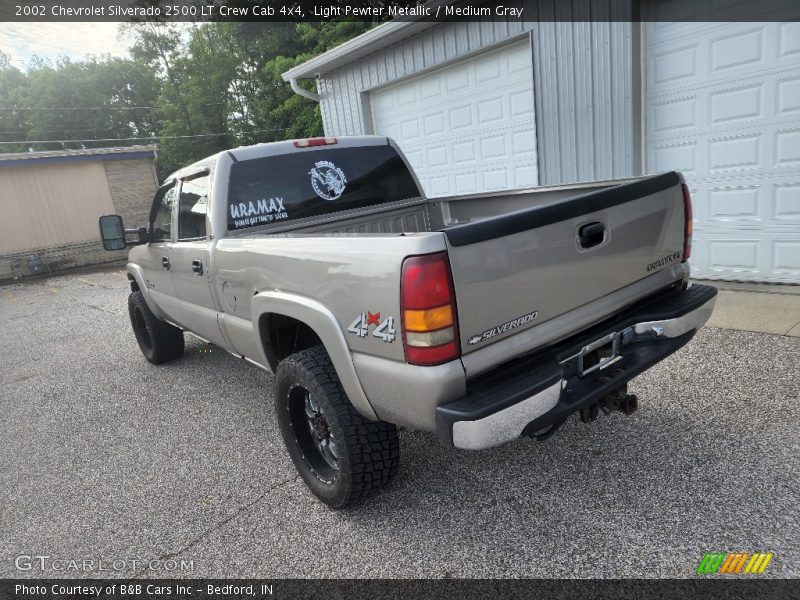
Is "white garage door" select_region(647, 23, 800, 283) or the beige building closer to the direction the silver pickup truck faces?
the beige building

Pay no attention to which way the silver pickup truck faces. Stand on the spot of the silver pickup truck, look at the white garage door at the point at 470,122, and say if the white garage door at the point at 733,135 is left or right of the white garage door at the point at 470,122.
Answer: right

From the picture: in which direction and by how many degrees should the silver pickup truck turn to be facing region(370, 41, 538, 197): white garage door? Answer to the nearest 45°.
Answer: approximately 45° to its right

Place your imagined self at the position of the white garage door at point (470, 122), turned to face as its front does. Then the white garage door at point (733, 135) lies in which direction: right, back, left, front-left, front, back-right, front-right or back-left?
left

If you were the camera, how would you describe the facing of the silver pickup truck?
facing away from the viewer and to the left of the viewer

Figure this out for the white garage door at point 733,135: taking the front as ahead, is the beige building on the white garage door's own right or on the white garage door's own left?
on the white garage door's own right

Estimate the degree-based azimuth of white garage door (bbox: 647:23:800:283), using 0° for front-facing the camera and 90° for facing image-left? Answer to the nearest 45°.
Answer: approximately 45°

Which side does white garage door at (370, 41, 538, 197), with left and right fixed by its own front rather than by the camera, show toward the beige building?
right

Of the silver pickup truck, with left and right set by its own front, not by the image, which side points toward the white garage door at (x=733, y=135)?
right

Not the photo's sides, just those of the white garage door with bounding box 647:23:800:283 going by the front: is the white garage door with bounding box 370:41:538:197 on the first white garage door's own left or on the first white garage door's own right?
on the first white garage door's own right
